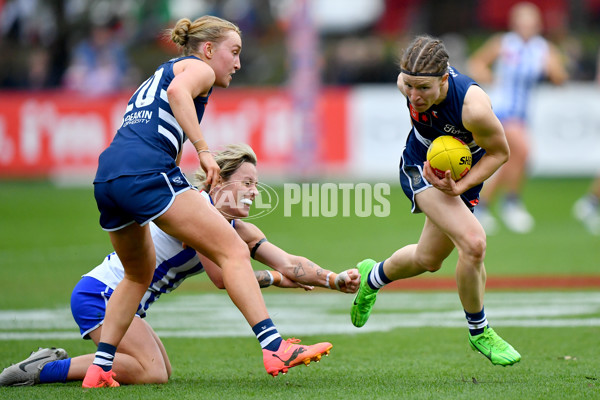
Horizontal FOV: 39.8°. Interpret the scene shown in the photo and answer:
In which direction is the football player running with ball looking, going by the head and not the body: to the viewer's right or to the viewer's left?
to the viewer's left

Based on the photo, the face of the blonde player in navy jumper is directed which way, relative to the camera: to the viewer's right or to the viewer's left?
to the viewer's right

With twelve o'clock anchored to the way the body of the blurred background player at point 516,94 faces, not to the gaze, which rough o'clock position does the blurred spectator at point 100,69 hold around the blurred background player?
The blurred spectator is roughly at 4 o'clock from the blurred background player.

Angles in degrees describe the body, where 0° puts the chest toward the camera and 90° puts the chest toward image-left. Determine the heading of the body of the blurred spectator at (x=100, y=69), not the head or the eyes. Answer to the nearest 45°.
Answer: approximately 0°

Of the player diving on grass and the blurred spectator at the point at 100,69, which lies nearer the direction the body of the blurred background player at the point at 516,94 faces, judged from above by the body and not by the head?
the player diving on grass

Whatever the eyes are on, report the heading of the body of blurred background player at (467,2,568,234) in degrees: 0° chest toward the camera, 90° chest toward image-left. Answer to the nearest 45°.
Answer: approximately 0°

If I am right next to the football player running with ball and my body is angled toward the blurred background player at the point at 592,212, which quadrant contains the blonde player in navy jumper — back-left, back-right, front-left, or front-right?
back-left
